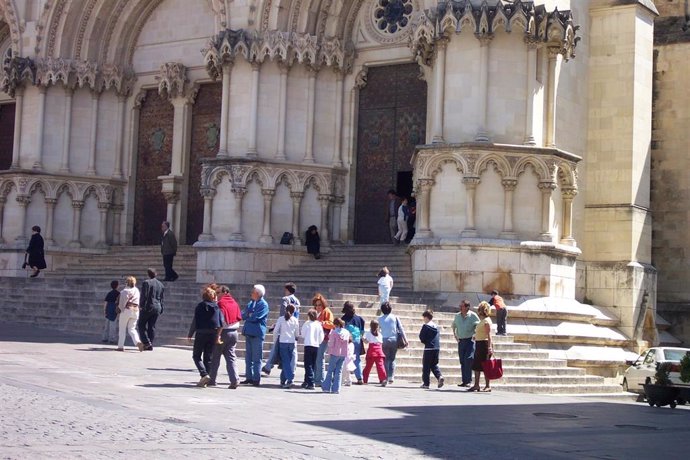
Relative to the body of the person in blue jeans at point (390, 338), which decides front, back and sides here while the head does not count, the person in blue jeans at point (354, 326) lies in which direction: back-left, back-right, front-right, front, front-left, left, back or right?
back-left

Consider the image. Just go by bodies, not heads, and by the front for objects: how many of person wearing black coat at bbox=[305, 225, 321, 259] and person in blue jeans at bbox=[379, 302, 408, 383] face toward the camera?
1

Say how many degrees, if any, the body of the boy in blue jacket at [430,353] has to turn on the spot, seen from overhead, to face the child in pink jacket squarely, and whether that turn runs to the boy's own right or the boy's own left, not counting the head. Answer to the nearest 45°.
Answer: approximately 45° to the boy's own left

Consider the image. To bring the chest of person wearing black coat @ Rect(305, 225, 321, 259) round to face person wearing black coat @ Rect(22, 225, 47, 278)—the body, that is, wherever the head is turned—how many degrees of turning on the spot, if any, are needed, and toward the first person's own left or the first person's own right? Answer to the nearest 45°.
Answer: approximately 90° to the first person's own right

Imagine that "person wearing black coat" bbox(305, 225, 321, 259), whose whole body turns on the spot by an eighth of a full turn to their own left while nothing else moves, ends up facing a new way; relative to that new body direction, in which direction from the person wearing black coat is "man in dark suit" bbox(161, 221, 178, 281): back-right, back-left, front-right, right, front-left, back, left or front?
back-right

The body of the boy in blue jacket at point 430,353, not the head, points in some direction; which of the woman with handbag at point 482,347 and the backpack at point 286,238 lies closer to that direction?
the backpack

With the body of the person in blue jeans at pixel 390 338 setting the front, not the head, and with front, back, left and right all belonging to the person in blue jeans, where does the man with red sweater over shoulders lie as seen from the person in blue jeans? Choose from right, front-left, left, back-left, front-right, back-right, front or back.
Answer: back-left

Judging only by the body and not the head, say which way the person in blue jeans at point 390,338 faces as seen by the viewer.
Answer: away from the camera

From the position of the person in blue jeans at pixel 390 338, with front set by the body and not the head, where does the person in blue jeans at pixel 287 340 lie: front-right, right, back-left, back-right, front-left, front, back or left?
back-left

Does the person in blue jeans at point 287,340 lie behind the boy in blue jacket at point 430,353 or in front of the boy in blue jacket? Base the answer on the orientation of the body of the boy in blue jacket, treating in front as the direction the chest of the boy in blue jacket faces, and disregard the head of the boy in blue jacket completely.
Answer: in front
